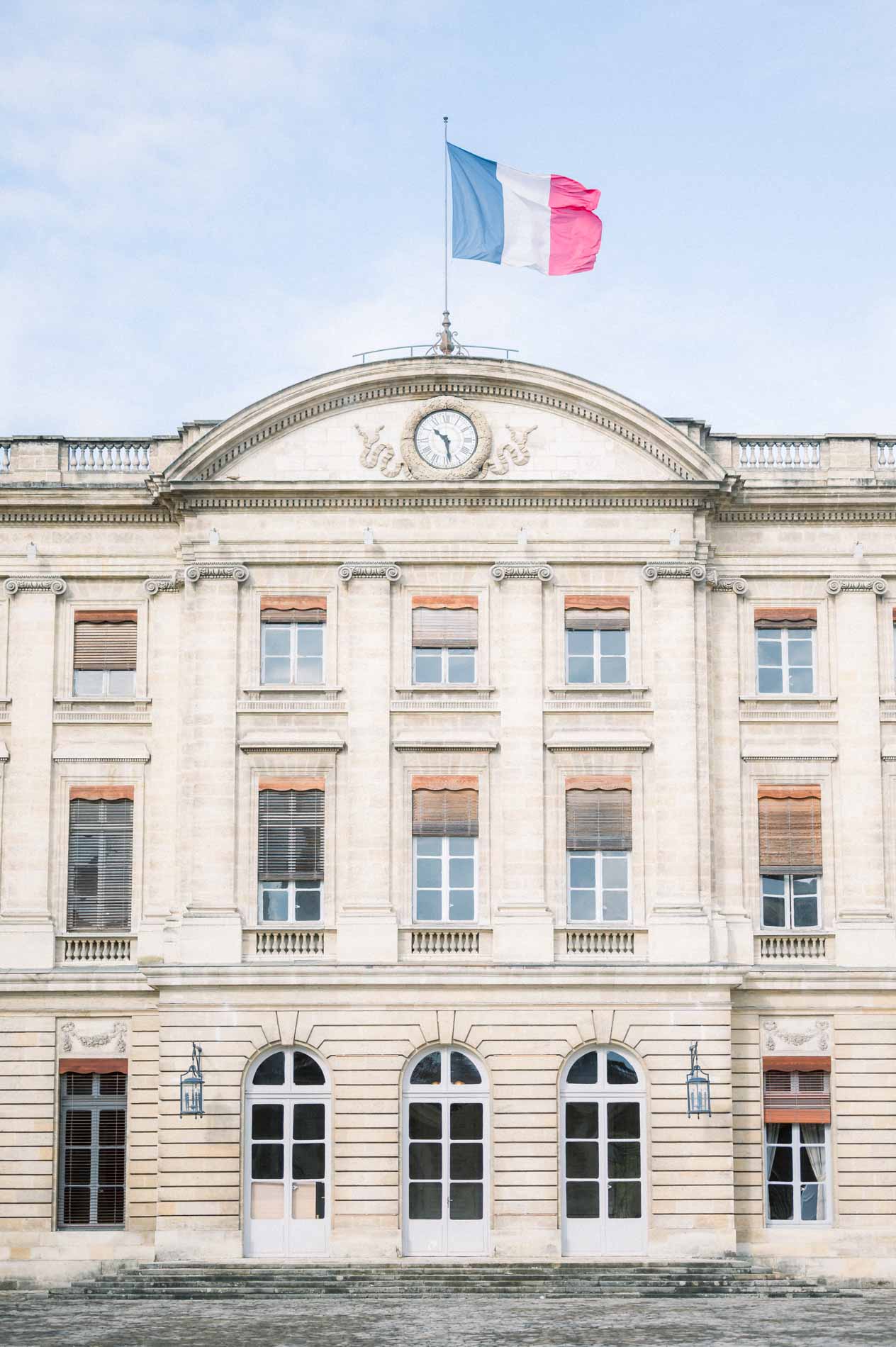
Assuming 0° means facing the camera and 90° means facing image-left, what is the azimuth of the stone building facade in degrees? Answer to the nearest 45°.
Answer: approximately 0°
